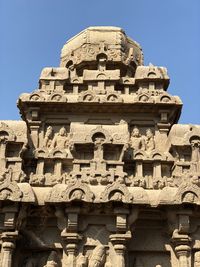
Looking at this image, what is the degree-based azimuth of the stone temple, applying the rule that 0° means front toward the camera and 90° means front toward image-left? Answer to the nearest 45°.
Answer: approximately 0°
